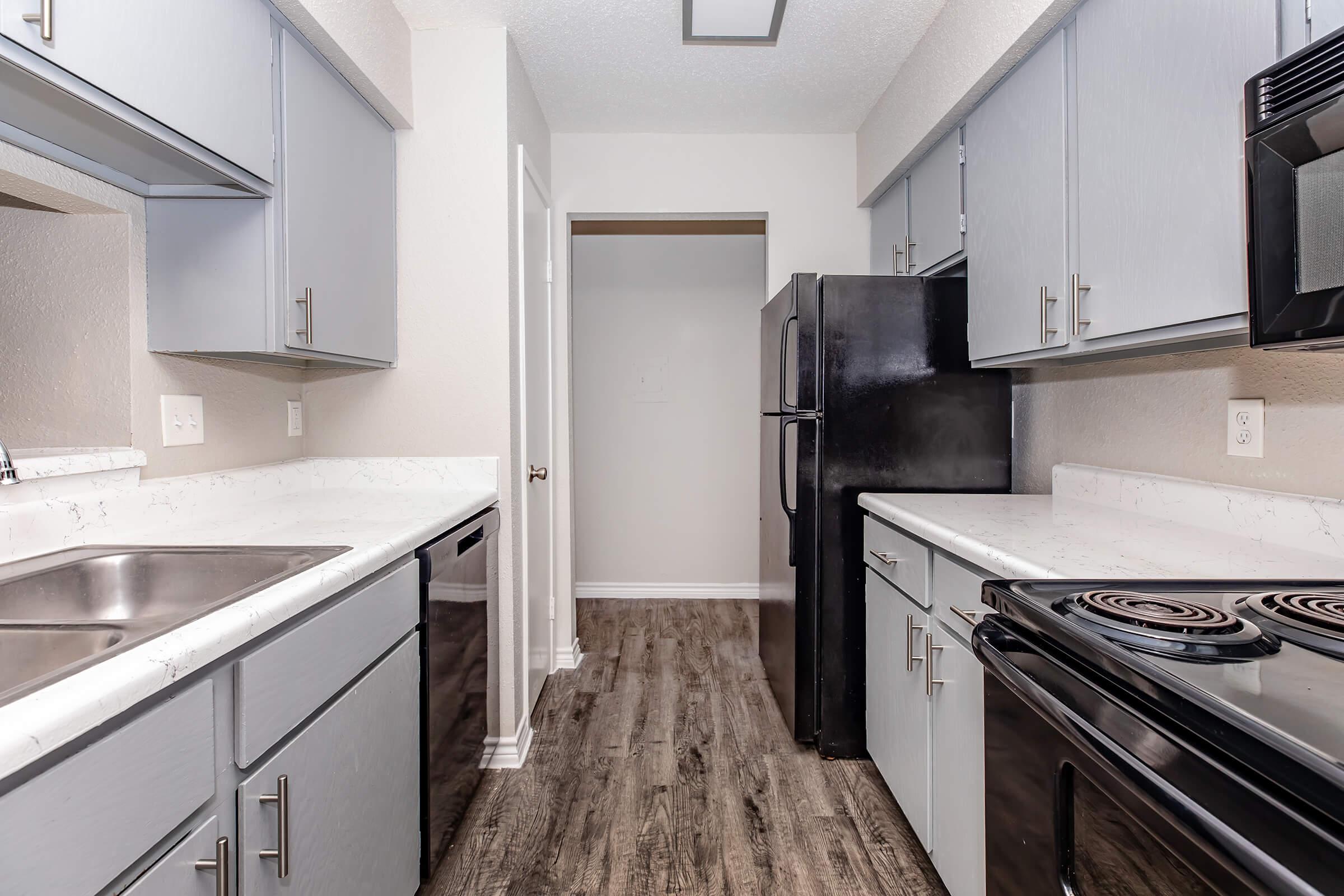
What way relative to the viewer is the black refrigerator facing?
to the viewer's left

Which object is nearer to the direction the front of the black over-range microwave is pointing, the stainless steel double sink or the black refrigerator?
the stainless steel double sink

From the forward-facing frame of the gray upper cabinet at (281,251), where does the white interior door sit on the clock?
The white interior door is roughly at 9 o'clock from the gray upper cabinet.

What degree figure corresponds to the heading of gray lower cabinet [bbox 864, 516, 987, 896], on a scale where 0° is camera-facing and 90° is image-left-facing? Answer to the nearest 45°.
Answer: approximately 45°

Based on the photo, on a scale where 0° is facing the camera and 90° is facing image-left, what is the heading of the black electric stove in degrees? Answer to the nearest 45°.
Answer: approximately 45°

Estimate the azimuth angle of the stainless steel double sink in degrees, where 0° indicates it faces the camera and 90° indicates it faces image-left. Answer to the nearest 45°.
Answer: approximately 315°

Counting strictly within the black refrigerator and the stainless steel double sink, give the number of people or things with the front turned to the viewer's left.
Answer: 1
